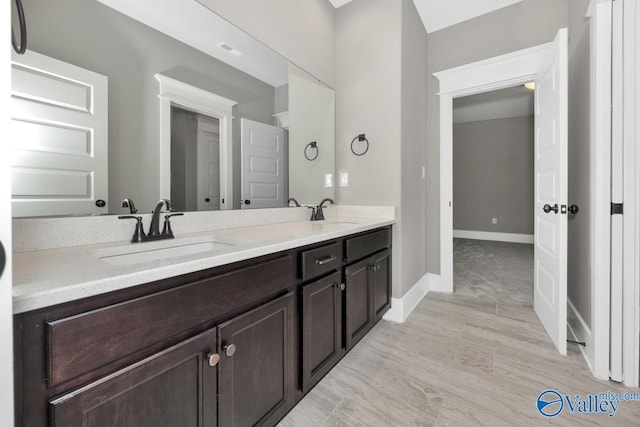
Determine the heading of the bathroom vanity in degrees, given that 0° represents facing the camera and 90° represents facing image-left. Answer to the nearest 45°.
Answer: approximately 315°

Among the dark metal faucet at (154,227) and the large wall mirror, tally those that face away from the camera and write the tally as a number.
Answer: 0

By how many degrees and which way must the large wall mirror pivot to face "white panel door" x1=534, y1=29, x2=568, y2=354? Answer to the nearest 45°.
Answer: approximately 45° to its left

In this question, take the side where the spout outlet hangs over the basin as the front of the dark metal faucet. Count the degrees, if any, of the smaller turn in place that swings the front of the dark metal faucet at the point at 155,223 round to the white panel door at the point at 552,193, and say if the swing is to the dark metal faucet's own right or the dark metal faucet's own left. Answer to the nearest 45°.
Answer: approximately 45° to the dark metal faucet's own left

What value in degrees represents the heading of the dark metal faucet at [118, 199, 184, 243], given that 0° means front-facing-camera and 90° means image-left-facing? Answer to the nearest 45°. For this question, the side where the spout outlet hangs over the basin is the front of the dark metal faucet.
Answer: approximately 315°

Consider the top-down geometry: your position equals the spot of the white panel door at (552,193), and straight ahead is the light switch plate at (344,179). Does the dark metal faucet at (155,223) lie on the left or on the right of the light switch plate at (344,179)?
left

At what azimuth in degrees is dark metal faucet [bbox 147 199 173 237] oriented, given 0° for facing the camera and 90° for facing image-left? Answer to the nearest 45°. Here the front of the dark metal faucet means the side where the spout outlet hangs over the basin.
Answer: approximately 315°

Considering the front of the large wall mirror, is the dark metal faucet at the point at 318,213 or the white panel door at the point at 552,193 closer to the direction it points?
the white panel door

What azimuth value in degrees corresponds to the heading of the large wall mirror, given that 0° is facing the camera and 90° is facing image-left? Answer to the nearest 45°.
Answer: approximately 315°
